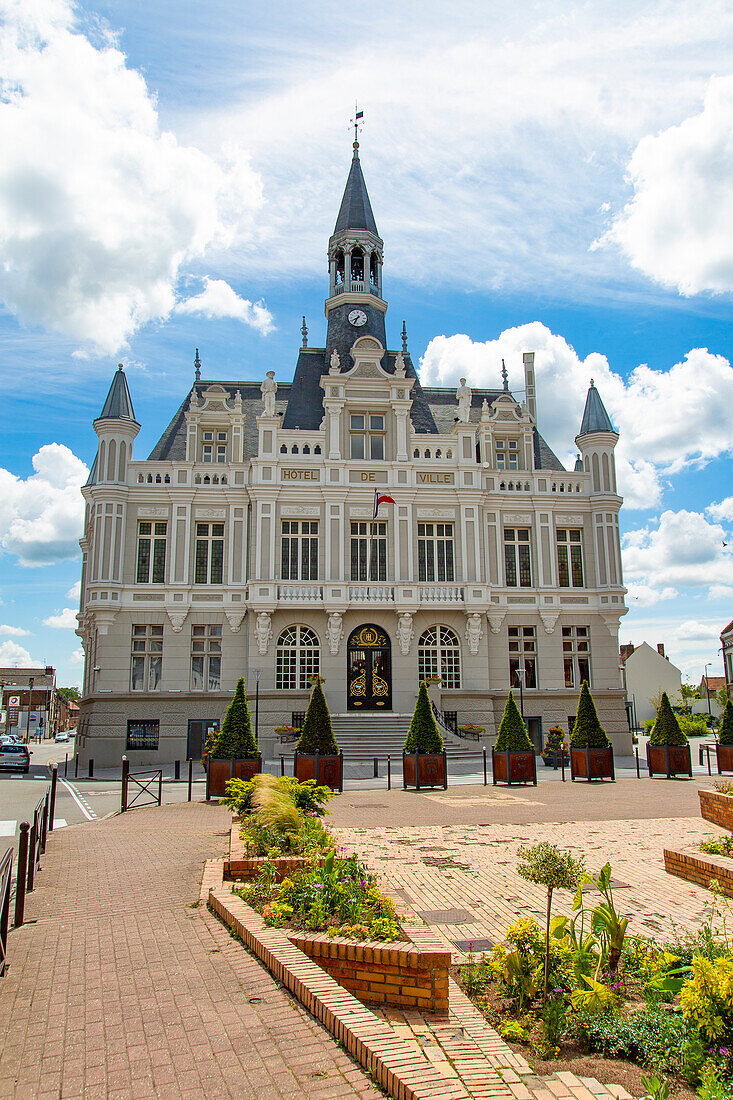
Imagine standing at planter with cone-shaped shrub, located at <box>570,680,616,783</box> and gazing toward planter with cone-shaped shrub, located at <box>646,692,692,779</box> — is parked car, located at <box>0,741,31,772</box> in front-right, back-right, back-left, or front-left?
back-left

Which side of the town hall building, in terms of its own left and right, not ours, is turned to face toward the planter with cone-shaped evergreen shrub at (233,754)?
front

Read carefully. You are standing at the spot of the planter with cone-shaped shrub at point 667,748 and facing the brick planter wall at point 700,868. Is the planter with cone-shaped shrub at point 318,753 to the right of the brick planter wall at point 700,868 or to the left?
right

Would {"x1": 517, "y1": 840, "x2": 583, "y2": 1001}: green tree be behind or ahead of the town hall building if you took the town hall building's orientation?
ahead

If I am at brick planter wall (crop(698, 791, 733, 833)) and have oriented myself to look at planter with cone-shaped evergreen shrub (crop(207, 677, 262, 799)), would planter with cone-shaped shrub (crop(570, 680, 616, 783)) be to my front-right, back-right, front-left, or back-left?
front-right

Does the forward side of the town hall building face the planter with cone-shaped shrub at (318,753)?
yes

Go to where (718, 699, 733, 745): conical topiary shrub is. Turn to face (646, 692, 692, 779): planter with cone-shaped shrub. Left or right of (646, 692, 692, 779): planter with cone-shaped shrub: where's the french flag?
right

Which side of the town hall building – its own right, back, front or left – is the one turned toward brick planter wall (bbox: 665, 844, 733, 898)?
front

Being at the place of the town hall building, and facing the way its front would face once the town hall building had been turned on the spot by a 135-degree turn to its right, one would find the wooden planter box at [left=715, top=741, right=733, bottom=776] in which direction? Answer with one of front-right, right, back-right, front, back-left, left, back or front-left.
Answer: back

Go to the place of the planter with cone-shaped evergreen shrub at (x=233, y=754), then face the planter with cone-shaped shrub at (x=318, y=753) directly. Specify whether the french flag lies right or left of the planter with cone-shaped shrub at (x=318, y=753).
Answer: left

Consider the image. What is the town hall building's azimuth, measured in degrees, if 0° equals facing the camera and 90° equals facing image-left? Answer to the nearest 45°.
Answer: approximately 0°

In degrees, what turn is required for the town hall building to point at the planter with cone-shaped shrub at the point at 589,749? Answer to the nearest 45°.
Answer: approximately 45° to its left

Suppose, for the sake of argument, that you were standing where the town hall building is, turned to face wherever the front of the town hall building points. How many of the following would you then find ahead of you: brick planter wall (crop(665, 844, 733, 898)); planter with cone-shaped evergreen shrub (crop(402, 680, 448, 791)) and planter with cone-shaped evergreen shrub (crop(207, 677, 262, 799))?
3

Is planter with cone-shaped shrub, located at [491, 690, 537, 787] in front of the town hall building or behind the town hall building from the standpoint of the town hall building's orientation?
in front

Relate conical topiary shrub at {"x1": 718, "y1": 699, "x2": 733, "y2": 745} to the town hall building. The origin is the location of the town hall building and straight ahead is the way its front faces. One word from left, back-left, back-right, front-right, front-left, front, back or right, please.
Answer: front-left
